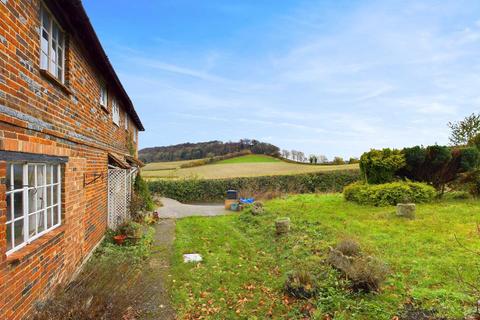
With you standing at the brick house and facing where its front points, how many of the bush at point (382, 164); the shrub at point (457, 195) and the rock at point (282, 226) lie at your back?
0

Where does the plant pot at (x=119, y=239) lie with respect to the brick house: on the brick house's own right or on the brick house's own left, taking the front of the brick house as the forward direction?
on the brick house's own left

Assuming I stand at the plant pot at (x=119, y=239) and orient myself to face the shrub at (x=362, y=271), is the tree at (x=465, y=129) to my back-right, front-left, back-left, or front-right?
front-left

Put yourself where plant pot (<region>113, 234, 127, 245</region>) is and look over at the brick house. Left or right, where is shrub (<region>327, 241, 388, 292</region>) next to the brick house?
left

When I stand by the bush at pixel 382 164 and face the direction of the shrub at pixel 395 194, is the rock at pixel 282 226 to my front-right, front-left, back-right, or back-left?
front-right

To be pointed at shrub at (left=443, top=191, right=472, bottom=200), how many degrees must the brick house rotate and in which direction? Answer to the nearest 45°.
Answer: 0° — it already faces it

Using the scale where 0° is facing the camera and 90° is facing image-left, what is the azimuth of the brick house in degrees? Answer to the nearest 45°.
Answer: approximately 270°

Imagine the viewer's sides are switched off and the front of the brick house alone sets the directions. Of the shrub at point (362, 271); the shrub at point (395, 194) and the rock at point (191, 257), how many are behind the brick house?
0

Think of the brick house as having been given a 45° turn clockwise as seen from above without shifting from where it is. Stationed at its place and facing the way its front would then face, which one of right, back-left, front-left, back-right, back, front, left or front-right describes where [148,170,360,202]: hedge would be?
left

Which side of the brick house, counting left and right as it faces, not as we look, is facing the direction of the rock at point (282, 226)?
front

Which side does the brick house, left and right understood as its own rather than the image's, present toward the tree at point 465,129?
front
